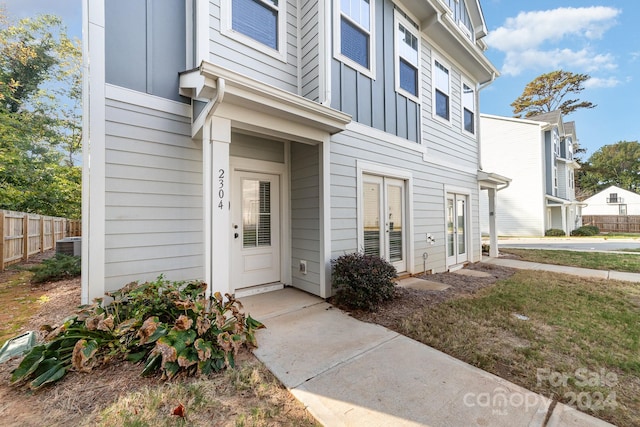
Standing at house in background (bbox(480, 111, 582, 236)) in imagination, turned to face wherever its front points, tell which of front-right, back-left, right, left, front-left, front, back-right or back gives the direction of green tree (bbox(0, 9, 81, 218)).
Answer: back-right

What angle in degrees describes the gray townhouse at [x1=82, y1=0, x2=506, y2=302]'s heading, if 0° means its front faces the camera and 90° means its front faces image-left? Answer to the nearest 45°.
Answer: approximately 315°

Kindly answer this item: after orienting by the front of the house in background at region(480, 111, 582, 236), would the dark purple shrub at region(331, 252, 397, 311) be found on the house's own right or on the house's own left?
on the house's own right

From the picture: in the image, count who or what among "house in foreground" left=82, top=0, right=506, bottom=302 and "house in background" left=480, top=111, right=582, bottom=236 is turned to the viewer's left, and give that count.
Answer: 0

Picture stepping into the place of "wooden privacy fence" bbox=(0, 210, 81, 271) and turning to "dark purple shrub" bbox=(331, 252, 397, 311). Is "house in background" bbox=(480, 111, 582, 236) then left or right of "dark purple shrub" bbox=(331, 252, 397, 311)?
left

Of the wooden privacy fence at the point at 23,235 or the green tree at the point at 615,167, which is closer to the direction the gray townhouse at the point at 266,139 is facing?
the green tree

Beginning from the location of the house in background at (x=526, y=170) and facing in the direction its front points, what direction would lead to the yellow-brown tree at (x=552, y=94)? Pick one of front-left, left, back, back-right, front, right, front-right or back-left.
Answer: left

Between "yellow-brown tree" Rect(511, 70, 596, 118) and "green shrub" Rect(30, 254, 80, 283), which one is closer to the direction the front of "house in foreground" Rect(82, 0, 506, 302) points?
the yellow-brown tree

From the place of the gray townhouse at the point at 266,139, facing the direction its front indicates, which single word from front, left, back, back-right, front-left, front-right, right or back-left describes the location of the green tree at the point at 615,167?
left
